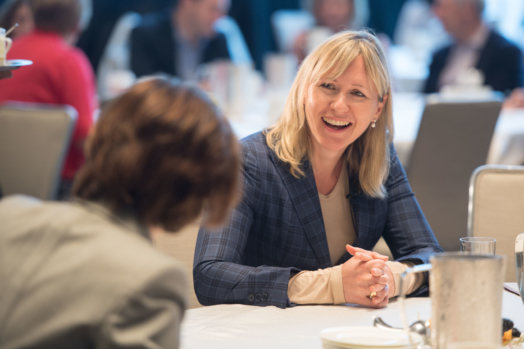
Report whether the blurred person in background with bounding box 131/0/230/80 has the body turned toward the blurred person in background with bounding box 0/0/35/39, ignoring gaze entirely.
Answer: no

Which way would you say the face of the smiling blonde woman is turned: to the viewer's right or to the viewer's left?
to the viewer's left

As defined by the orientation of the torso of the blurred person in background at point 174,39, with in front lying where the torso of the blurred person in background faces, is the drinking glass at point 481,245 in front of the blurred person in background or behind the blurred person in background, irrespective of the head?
in front

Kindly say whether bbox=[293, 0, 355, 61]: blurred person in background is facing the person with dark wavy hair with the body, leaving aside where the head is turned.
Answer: yes

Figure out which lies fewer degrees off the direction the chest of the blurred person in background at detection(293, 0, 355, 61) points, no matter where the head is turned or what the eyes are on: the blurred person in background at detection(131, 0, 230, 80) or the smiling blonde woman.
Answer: the smiling blonde woman

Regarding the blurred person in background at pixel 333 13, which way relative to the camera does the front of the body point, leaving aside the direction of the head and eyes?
toward the camera

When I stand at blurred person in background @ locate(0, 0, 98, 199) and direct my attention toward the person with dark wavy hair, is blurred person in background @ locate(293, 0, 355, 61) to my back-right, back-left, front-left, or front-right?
back-left

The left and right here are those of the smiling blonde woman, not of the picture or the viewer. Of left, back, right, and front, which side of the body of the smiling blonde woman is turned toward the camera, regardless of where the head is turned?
front

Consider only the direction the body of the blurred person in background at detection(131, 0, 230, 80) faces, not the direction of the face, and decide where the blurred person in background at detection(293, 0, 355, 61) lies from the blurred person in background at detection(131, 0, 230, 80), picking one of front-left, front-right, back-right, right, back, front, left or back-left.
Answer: front-left

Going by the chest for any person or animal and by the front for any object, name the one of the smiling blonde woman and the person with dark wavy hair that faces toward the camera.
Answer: the smiling blonde woman

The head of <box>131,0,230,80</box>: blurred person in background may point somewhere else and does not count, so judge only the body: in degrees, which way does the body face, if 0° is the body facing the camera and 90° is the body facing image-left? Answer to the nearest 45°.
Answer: approximately 315°

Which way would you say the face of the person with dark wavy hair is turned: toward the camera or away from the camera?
away from the camera

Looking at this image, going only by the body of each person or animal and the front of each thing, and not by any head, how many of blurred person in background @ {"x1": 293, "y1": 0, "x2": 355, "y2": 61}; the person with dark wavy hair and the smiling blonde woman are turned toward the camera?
2

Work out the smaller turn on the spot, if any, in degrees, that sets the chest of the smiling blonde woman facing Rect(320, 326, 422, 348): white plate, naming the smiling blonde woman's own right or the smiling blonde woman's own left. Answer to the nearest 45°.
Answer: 0° — they already face it

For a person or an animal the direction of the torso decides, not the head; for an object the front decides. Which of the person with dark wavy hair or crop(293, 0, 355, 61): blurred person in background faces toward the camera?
the blurred person in background

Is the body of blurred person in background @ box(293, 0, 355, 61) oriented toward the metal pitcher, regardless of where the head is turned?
yes
